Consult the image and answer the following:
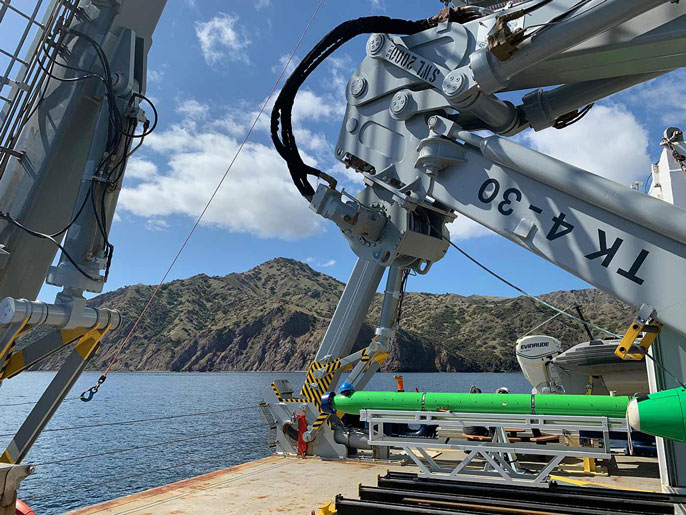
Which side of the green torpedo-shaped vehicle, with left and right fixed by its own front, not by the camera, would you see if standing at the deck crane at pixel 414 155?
left

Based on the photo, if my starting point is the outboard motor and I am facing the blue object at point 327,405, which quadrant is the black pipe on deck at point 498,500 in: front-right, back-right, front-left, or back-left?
front-left
